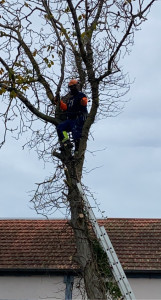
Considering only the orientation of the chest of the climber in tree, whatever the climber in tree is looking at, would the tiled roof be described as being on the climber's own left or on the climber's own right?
on the climber's own right
